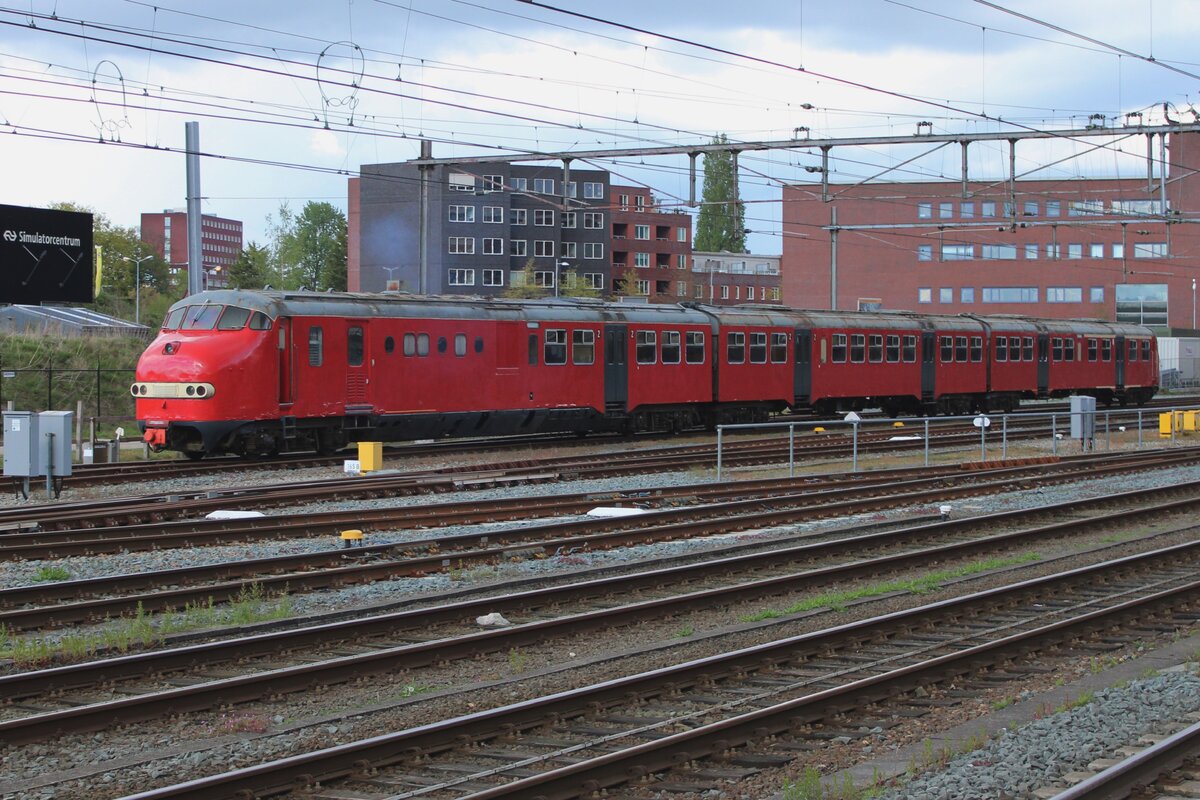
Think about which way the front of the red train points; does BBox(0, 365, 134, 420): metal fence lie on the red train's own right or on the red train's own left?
on the red train's own right

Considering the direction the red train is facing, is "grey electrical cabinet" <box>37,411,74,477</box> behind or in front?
in front

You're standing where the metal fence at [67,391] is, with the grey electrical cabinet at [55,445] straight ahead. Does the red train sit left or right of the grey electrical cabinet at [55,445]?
left

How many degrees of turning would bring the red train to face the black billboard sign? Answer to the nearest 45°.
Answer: approximately 90° to its right

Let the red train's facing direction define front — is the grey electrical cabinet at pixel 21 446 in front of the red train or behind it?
in front

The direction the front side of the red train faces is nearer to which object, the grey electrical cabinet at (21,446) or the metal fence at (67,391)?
the grey electrical cabinet

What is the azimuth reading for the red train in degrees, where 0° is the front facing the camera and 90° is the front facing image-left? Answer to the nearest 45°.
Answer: approximately 45°
